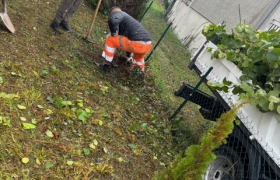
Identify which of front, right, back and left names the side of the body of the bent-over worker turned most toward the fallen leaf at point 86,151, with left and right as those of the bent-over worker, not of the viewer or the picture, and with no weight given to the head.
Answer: left

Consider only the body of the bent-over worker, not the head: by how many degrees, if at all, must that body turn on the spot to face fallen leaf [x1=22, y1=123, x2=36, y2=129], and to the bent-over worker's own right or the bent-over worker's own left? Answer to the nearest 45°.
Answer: approximately 90° to the bent-over worker's own left

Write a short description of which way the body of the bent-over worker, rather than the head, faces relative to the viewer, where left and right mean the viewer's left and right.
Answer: facing to the left of the viewer
